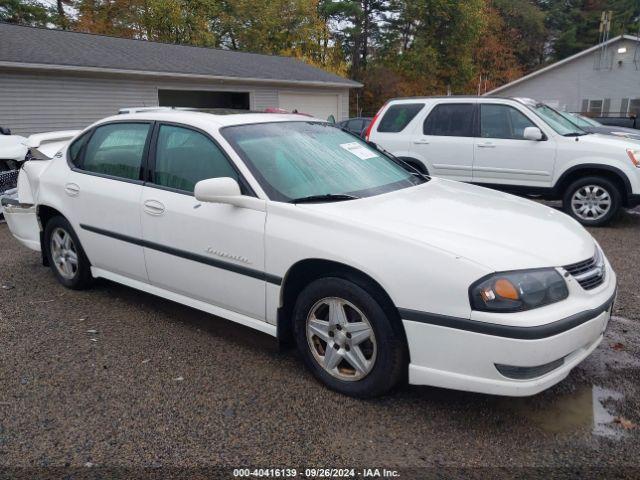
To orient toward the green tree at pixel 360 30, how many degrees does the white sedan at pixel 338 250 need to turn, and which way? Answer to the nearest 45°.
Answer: approximately 135° to its left

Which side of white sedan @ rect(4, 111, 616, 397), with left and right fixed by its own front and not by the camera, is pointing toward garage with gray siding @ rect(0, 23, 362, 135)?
back

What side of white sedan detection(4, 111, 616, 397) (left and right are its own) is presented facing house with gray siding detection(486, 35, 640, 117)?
left

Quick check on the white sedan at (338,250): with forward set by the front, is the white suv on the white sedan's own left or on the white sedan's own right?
on the white sedan's own left

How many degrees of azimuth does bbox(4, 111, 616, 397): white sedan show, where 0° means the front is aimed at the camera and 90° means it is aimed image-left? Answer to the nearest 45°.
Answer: approximately 315°

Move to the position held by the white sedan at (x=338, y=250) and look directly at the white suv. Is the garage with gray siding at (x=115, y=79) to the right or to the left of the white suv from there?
left
